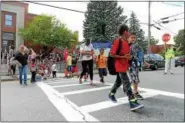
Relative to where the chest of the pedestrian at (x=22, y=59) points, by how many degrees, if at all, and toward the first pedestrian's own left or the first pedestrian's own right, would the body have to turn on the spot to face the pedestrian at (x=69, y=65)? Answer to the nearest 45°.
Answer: approximately 135° to the first pedestrian's own left

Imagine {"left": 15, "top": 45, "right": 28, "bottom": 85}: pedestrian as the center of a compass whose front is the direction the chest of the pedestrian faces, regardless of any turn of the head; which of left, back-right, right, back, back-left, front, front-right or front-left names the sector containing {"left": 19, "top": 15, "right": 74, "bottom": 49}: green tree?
back

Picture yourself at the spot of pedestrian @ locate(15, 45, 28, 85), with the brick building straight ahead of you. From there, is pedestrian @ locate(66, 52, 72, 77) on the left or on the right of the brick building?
right

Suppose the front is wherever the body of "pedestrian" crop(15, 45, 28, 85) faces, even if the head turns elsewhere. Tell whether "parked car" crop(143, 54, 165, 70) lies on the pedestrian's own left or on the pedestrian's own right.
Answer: on the pedestrian's own left

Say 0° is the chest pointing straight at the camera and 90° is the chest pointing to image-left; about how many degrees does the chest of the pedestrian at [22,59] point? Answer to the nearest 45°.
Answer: approximately 0°

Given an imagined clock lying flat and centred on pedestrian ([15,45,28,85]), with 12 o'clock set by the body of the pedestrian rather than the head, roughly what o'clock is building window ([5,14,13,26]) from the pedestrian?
The building window is roughly at 6 o'clock from the pedestrian.

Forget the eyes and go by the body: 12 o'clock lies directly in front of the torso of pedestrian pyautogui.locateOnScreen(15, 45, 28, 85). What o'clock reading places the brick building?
The brick building is roughly at 6 o'clock from the pedestrian.
